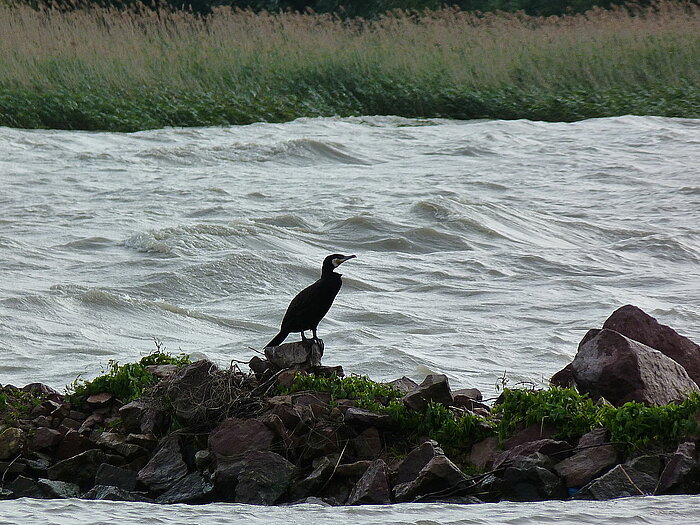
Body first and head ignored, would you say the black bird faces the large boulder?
yes

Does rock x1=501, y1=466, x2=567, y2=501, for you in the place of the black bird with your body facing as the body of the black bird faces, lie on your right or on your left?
on your right

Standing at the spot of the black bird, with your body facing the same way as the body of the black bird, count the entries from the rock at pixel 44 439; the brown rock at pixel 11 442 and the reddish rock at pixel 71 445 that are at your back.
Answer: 3

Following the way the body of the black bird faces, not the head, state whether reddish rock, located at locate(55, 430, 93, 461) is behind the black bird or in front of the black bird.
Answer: behind

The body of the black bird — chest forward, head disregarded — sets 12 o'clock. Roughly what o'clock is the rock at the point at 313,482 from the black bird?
The rock is roughly at 3 o'clock from the black bird.

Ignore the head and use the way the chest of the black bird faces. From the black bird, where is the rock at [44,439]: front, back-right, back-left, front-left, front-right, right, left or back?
back

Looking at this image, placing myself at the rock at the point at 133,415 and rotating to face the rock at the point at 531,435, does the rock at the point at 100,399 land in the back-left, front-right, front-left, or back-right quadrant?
back-left

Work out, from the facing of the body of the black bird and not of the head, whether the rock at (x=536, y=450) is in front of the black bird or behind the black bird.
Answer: in front

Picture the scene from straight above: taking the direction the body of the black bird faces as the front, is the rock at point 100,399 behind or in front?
behind

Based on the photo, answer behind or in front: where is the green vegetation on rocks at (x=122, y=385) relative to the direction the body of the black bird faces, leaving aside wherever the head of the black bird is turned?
behind

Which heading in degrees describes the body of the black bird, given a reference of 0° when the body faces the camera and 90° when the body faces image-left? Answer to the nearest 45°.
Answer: approximately 270°

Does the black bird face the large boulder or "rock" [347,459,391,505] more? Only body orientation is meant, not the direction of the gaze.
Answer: the large boulder

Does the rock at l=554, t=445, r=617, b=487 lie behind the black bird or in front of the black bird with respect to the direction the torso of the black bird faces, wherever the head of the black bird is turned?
in front

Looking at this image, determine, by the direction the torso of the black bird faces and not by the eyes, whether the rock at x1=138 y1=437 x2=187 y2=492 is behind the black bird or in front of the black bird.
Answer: behind

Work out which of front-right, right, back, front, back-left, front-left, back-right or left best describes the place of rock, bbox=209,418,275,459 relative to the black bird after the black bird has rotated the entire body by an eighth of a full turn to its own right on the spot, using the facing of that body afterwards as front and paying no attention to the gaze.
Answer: right

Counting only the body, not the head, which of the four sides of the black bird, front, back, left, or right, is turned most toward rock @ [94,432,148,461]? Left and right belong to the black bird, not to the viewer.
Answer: back

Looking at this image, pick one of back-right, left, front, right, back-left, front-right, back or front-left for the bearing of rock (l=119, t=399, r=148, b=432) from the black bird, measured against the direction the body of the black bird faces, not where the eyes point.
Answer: back
